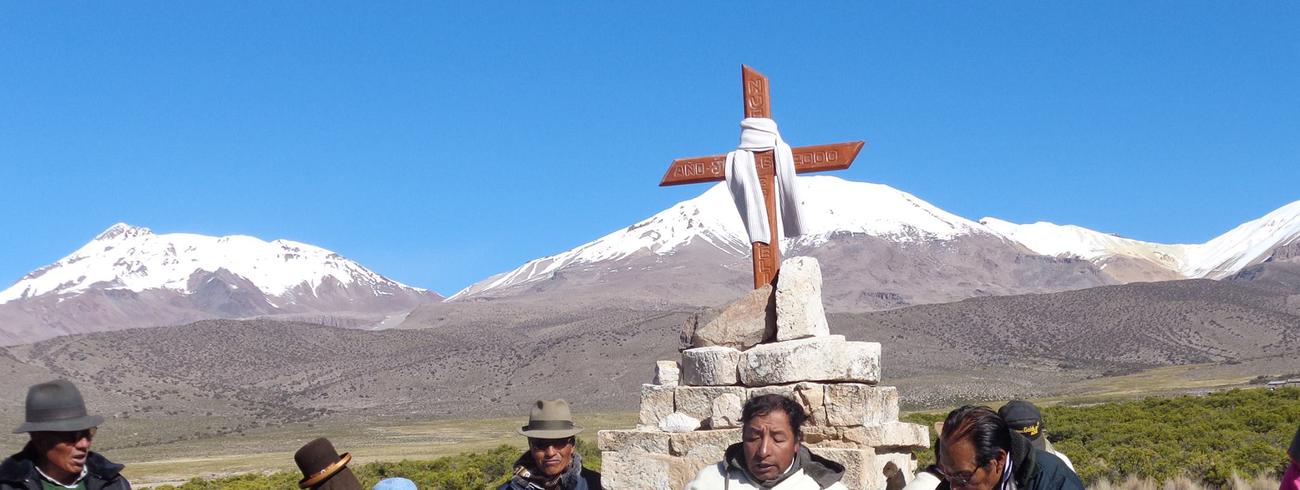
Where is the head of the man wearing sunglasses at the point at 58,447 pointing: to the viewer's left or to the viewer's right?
to the viewer's right

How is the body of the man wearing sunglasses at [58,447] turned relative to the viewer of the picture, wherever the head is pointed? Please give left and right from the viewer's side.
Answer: facing the viewer and to the right of the viewer

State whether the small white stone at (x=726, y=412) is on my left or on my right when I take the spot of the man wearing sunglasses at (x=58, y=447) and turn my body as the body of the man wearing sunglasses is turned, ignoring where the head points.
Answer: on my left

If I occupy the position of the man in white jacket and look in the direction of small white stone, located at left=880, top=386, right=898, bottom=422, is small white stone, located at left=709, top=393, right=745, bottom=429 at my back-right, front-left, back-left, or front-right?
front-left

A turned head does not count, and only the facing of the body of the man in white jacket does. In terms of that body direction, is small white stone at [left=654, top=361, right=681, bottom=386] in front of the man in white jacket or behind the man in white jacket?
behind

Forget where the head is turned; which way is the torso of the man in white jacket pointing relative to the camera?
toward the camera

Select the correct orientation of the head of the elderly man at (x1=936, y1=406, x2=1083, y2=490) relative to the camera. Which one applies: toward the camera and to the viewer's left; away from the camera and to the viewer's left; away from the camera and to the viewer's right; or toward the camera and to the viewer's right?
toward the camera and to the viewer's left

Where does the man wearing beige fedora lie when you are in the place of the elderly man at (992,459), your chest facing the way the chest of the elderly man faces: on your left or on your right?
on your right

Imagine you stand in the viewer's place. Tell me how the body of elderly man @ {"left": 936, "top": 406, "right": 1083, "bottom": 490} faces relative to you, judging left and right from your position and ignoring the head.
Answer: facing the viewer and to the left of the viewer
